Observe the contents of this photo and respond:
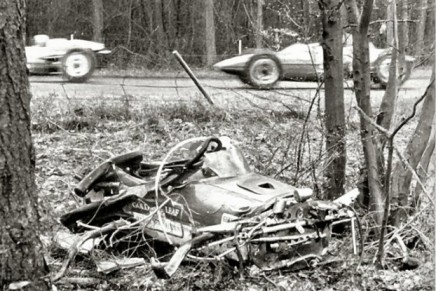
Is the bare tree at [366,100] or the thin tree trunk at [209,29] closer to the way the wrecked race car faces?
the bare tree

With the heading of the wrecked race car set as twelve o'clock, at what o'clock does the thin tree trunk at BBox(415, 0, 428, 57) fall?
The thin tree trunk is roughly at 9 o'clock from the wrecked race car.

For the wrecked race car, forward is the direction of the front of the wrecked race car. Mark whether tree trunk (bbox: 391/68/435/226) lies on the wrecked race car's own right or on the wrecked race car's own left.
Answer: on the wrecked race car's own left

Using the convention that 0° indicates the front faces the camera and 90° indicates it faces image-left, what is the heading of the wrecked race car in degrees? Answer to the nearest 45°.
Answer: approximately 315°

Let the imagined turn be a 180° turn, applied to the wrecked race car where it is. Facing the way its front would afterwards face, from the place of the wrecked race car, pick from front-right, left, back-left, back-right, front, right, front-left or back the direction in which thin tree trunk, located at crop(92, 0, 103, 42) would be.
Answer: front-right

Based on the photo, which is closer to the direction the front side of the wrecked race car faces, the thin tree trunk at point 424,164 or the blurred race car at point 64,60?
the thin tree trunk

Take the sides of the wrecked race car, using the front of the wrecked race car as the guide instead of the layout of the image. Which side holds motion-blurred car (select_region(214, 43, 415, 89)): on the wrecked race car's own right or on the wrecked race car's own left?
on the wrecked race car's own left

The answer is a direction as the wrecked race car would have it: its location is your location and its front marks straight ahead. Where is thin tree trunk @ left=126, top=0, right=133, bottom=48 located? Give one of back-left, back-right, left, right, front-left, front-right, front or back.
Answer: back-left
